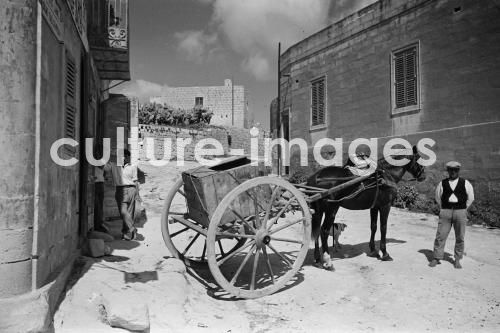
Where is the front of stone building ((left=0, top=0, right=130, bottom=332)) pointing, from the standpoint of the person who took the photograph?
facing to the right of the viewer

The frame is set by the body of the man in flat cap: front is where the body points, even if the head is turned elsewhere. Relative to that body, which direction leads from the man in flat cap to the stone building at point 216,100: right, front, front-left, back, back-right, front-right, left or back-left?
back-right

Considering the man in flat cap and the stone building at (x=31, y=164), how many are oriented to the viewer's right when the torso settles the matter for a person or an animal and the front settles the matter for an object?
1

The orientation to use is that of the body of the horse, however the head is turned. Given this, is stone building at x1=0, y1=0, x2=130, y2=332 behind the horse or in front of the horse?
behind

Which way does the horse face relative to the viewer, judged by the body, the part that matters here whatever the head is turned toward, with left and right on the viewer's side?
facing away from the viewer and to the right of the viewer

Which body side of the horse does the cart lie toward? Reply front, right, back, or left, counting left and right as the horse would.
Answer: back

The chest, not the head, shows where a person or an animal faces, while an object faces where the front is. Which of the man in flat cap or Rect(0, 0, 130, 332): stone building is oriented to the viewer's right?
the stone building

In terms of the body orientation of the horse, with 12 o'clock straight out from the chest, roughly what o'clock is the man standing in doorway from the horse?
The man standing in doorway is roughly at 7 o'clock from the horse.

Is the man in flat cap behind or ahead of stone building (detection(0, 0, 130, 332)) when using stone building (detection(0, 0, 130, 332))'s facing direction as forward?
ahead

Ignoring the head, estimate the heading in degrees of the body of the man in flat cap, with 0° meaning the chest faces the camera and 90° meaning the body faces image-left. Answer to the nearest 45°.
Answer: approximately 0°

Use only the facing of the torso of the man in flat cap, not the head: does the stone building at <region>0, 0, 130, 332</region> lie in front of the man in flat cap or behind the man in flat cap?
in front

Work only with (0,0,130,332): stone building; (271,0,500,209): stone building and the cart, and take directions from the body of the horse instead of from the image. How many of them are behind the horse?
2
